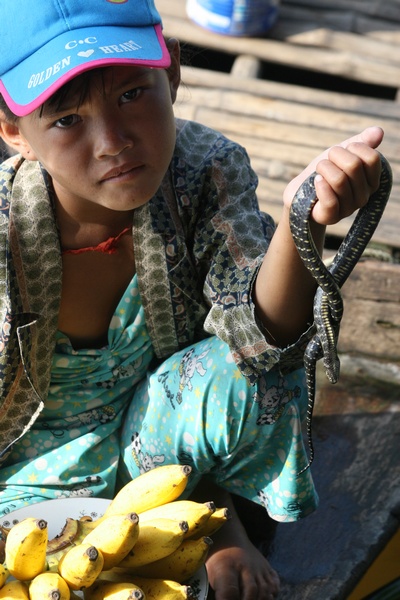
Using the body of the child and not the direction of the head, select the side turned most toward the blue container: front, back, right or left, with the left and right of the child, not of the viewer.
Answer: back

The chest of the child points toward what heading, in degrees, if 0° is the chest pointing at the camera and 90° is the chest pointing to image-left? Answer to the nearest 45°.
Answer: approximately 0°
